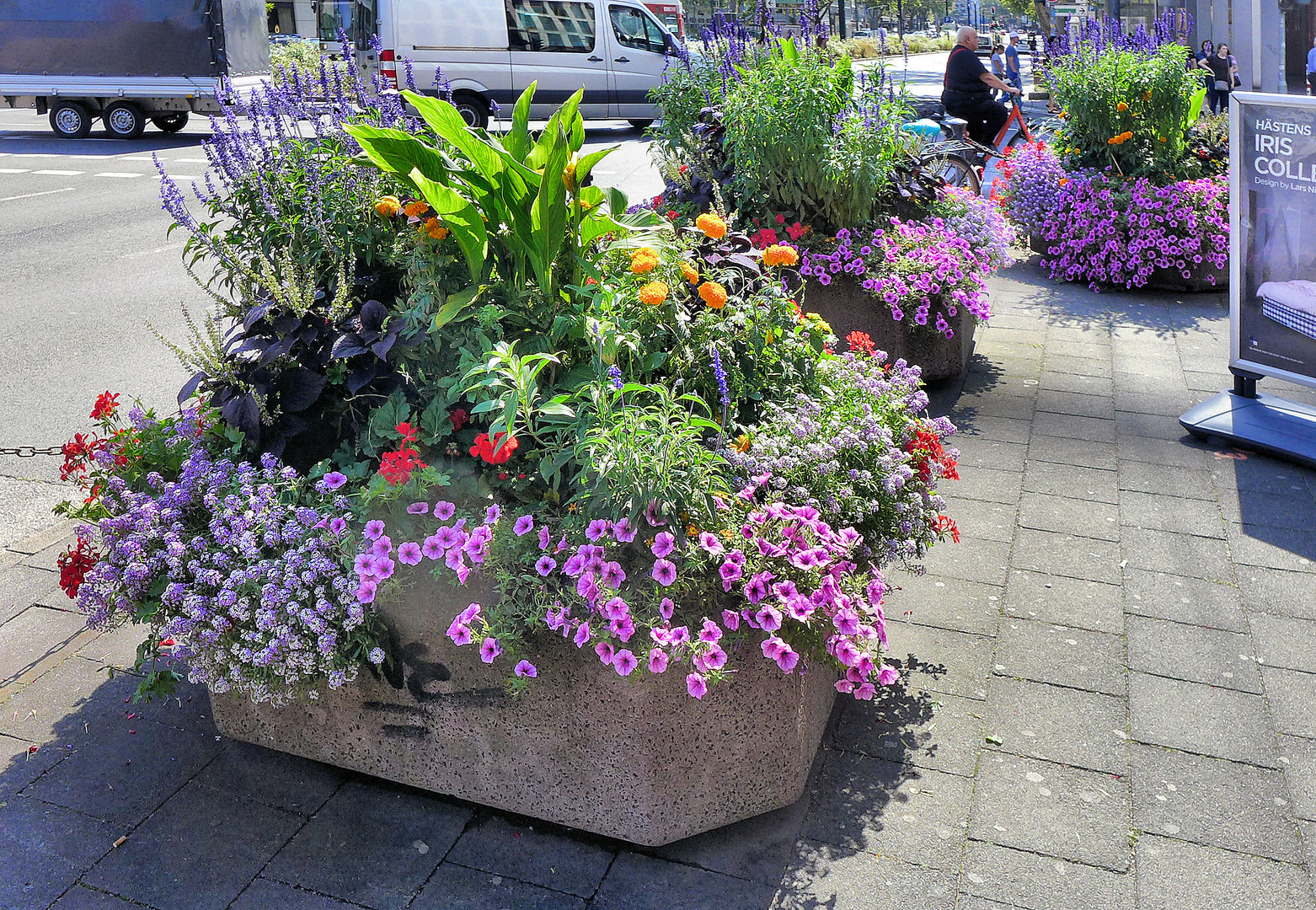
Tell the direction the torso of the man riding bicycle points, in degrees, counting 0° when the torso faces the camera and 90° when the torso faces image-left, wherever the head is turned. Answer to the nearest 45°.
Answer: approximately 270°

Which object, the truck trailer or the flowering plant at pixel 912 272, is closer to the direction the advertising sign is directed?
the flowering plant

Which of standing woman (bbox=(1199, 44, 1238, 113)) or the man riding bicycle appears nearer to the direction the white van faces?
the standing woman

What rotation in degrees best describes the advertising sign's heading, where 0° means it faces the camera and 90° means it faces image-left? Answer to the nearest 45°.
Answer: approximately 45°

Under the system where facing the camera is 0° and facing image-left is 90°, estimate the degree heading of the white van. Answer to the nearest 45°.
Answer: approximately 270°

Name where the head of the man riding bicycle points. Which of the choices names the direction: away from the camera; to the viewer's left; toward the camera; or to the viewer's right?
to the viewer's right

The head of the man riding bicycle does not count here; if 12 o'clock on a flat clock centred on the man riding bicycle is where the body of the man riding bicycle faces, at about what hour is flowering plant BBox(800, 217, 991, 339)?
The flowering plant is roughly at 3 o'clock from the man riding bicycle.

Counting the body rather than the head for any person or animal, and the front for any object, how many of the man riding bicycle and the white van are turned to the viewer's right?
2

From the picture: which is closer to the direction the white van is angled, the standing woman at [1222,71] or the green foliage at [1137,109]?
the standing woman

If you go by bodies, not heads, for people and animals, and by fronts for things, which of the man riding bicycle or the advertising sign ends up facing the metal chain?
the advertising sign

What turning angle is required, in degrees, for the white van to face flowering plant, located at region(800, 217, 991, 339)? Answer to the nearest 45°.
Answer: approximately 90° to its right

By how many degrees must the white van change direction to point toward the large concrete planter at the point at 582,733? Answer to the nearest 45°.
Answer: approximately 90° to its right

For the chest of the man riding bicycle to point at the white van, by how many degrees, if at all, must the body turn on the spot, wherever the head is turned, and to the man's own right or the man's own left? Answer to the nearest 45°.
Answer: approximately 135° to the man's own left
